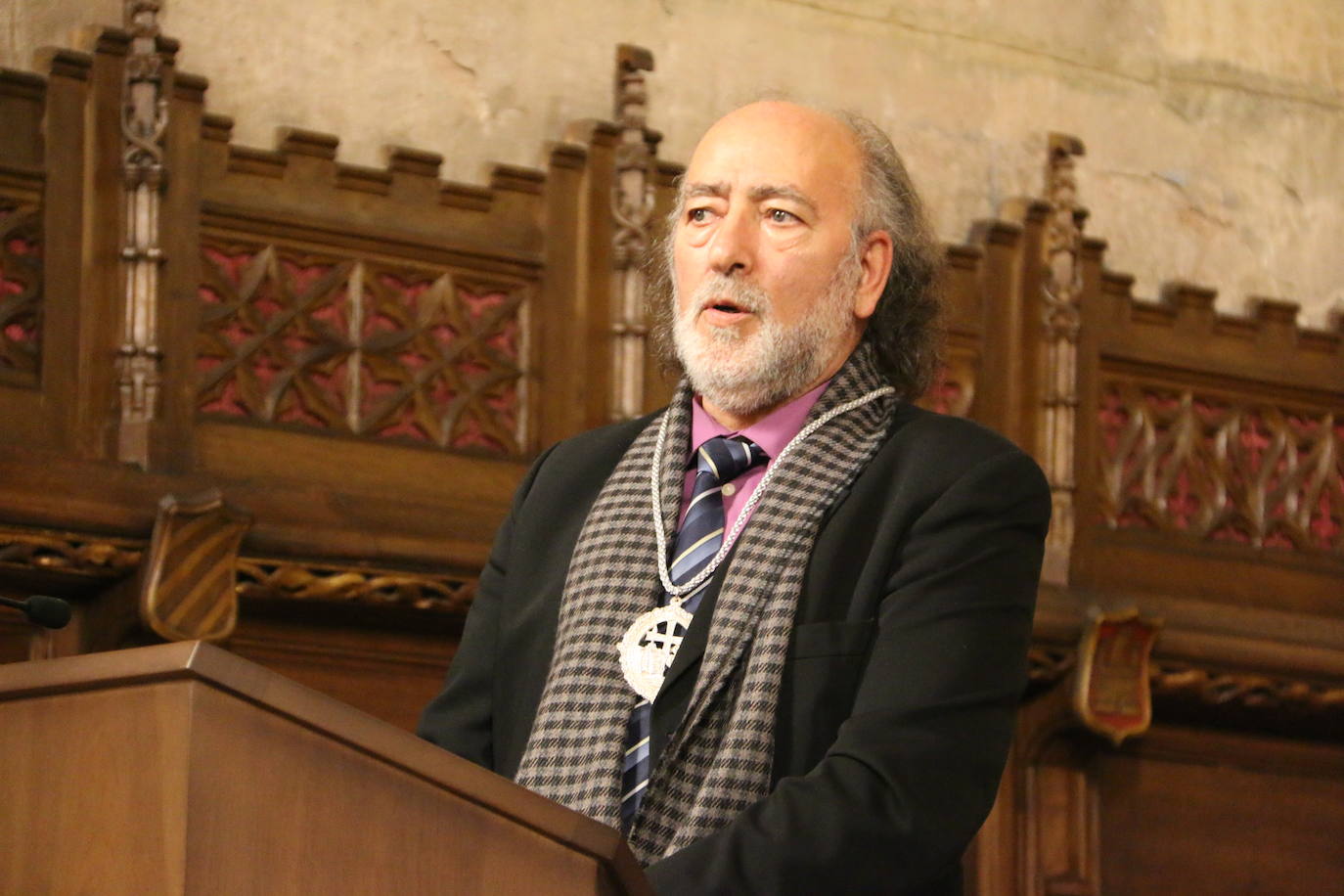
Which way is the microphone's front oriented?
to the viewer's right

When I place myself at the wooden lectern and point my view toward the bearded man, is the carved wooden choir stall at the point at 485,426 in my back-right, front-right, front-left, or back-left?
front-left

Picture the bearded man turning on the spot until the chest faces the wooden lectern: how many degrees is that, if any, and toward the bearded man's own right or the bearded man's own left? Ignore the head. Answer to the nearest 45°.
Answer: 0° — they already face it

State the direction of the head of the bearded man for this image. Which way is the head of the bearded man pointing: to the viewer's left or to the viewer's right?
to the viewer's left

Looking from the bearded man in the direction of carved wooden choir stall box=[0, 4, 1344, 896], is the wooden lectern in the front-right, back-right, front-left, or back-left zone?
back-left

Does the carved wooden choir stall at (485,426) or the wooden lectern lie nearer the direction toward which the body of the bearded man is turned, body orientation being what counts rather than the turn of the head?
the wooden lectern

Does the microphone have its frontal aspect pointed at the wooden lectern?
no
